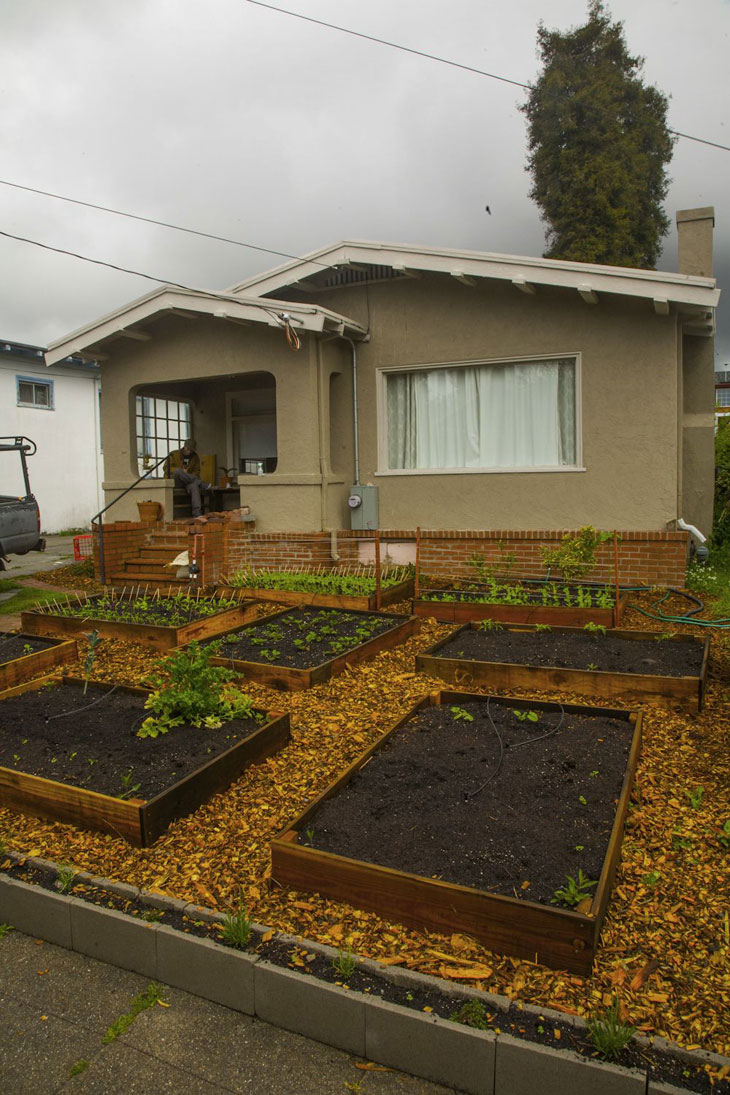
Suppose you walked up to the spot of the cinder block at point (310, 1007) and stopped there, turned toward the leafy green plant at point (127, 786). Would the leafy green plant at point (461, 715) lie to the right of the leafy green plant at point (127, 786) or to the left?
right

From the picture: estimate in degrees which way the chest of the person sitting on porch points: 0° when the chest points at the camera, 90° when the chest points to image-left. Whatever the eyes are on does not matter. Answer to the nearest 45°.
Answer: approximately 315°

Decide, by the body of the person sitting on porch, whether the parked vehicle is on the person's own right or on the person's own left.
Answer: on the person's own right

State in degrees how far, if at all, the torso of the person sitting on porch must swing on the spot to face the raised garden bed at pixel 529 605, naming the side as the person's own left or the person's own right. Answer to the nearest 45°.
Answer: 0° — they already face it

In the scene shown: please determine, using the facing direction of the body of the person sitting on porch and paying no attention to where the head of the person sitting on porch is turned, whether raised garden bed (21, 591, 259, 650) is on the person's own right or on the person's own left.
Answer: on the person's own right
